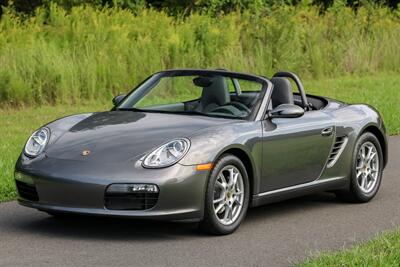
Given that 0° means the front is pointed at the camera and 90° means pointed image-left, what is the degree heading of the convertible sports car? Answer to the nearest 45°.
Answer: approximately 45°
